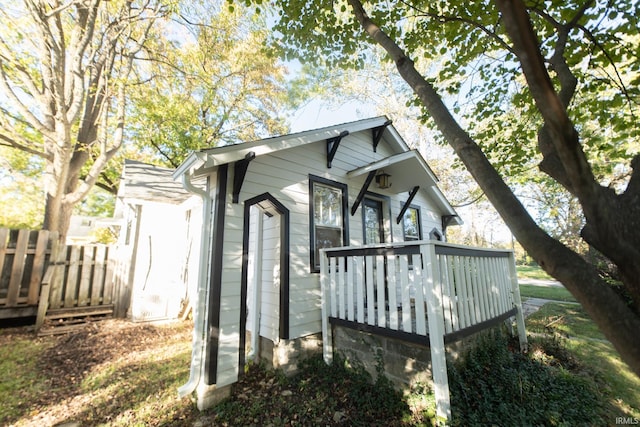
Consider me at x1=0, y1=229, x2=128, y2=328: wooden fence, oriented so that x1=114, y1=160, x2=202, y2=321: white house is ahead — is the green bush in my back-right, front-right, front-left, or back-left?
front-right

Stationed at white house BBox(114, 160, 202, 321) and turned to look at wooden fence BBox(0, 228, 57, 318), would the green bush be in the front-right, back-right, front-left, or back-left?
back-left

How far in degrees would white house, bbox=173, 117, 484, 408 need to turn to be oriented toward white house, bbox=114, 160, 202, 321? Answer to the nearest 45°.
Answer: approximately 180°

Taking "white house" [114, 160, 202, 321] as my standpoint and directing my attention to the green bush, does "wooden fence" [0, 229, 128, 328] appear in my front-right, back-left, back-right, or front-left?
back-right

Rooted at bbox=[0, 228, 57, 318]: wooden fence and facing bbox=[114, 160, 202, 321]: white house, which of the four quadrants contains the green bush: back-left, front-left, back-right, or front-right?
front-right

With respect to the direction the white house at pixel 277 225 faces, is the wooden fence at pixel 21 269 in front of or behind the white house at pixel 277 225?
behind

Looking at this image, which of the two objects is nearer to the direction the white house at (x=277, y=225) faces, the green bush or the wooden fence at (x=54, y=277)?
the green bush

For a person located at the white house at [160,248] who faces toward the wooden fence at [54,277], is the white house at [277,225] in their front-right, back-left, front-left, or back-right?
back-left

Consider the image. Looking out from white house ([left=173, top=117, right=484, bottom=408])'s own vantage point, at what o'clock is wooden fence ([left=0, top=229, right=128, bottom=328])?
The wooden fence is roughly at 5 o'clock from the white house.
